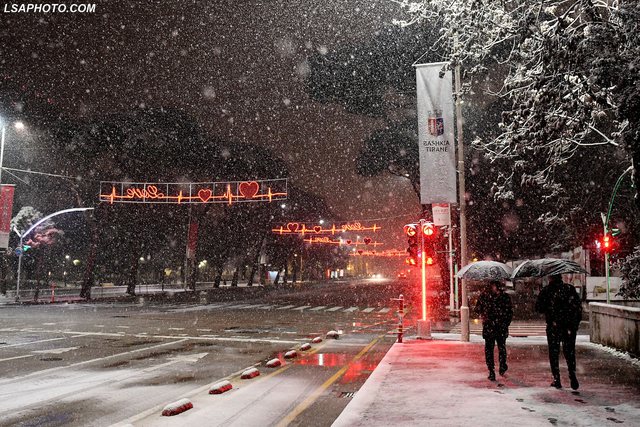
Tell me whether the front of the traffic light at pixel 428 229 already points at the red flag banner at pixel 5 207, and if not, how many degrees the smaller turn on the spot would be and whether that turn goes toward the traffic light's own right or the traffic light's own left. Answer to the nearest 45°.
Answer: approximately 135° to the traffic light's own right

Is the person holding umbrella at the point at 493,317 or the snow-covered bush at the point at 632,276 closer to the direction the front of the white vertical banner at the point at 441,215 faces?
the person holding umbrella

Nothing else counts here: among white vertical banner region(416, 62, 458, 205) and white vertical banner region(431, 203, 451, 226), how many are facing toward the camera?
2
